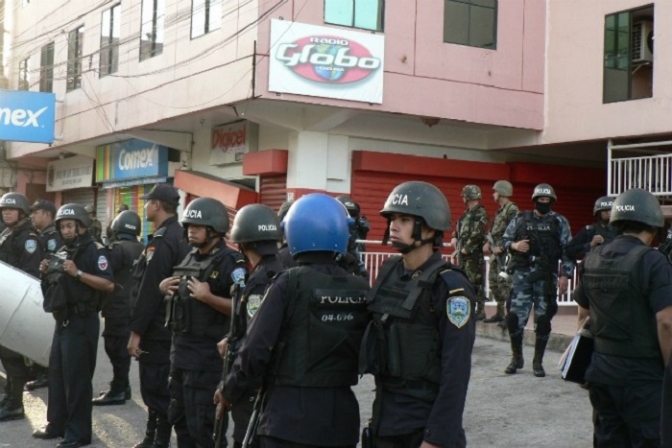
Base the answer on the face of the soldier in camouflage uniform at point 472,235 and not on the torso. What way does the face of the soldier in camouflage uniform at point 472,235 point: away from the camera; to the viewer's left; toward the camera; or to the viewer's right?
to the viewer's left

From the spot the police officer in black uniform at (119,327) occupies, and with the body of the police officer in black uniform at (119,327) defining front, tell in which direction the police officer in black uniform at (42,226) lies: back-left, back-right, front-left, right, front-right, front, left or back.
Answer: front-right

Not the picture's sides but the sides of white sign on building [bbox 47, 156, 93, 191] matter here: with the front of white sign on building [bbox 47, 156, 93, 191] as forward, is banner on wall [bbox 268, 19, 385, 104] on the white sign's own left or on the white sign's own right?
on the white sign's own left

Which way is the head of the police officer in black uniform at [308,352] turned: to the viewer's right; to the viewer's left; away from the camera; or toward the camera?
away from the camera

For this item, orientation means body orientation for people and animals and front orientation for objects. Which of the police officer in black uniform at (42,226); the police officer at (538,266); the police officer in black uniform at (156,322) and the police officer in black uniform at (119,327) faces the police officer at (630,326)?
the police officer at (538,266)

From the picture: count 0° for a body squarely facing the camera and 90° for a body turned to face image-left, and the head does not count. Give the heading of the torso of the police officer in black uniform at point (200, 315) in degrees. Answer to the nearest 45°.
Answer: approximately 45°

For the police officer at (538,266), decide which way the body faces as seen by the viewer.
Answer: toward the camera

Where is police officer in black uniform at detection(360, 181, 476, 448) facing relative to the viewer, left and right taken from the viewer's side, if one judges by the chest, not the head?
facing the viewer and to the left of the viewer
